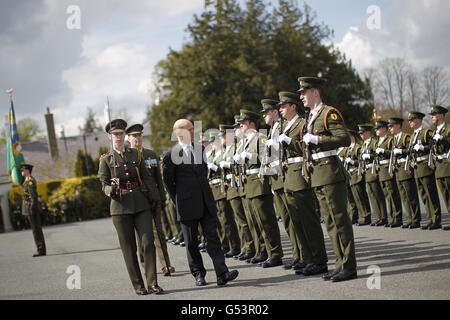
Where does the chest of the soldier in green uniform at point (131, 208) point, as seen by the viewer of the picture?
toward the camera

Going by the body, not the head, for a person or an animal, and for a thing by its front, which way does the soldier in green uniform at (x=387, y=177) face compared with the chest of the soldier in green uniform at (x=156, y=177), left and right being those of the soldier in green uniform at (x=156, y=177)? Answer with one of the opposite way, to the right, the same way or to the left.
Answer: to the right

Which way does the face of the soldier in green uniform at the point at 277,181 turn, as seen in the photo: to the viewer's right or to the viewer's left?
to the viewer's left

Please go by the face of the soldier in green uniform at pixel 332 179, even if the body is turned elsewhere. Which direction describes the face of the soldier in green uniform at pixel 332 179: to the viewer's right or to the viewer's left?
to the viewer's left

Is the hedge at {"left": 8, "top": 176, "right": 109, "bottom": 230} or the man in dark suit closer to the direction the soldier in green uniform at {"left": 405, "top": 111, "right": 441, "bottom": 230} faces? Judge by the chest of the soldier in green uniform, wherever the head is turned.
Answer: the man in dark suit

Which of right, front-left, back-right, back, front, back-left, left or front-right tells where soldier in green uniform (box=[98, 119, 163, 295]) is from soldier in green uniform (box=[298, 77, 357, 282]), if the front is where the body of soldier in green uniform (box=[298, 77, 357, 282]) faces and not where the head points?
front

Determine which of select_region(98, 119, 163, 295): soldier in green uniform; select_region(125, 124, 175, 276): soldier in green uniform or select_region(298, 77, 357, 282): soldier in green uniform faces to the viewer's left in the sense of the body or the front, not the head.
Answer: select_region(298, 77, 357, 282): soldier in green uniform

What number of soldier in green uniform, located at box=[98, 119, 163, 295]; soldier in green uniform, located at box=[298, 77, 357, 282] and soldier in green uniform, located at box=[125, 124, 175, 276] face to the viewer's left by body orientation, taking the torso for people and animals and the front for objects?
1

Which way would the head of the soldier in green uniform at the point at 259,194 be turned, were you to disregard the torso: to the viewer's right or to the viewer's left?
to the viewer's left

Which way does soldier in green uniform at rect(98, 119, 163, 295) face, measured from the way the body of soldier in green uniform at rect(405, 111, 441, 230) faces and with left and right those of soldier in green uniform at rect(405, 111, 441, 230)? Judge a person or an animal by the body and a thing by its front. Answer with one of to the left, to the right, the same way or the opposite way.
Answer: to the left

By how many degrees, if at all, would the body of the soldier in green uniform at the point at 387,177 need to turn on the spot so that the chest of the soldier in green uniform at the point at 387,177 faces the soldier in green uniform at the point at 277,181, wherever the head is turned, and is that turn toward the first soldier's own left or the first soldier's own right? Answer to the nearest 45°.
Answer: approximately 45° to the first soldier's own left

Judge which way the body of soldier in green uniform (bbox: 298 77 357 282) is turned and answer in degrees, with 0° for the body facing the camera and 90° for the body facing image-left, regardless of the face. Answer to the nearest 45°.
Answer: approximately 90°

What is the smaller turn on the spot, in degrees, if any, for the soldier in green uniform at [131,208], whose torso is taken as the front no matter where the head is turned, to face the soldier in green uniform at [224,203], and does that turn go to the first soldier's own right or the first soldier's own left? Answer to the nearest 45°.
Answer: approximately 135° to the first soldier's own left

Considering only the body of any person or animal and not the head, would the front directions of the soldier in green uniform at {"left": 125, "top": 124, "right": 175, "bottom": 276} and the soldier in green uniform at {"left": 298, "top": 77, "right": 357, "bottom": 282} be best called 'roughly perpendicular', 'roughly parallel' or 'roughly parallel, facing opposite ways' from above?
roughly perpendicular

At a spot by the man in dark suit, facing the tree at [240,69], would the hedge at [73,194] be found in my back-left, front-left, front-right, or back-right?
front-left

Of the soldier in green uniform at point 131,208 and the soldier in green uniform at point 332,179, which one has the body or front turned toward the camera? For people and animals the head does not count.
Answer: the soldier in green uniform at point 131,208

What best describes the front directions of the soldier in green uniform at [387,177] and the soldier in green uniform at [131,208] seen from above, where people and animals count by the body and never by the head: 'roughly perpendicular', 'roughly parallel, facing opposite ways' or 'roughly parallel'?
roughly perpendicular
